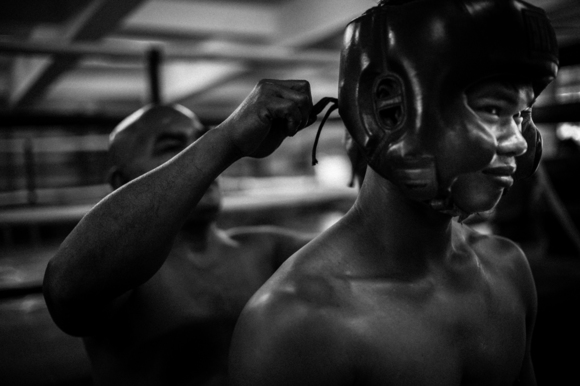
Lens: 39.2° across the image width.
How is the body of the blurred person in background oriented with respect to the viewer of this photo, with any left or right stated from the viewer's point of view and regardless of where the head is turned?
facing the viewer and to the right of the viewer

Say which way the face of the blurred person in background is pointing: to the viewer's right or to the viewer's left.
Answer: to the viewer's right
